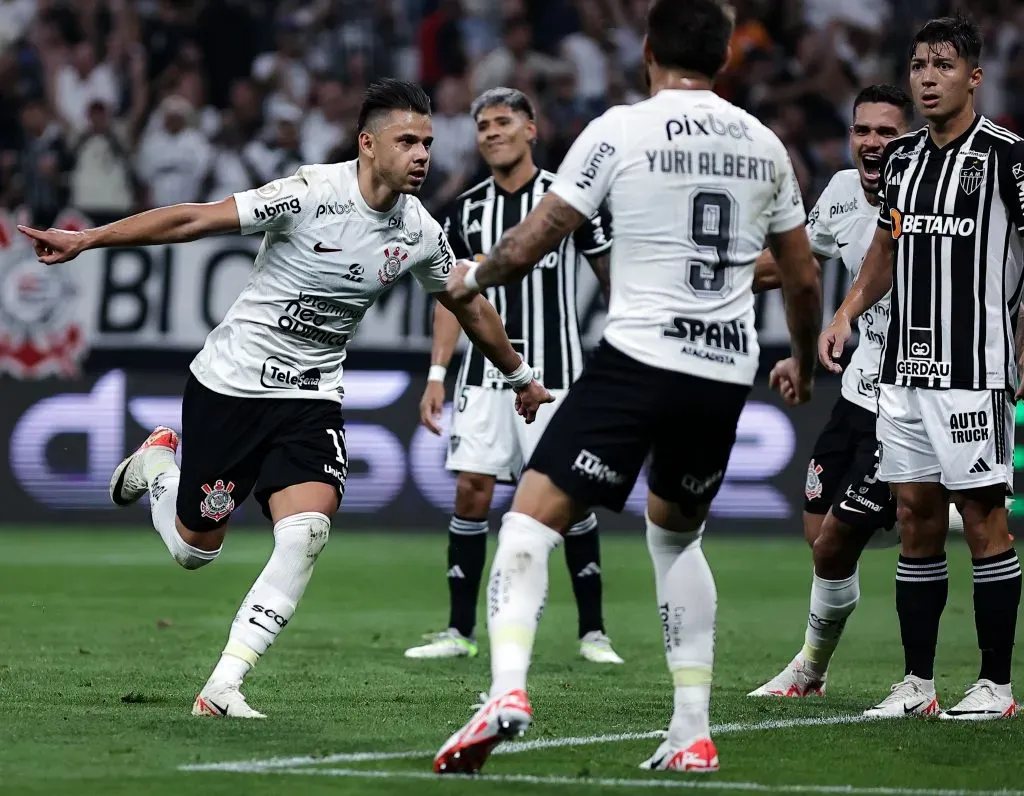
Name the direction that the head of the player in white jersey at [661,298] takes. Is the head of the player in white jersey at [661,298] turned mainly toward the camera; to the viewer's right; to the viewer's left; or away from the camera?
away from the camera

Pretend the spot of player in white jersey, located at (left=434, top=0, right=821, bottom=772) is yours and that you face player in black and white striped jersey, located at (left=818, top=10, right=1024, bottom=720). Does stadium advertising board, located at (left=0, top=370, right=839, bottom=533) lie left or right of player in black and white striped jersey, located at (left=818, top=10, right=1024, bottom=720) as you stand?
left

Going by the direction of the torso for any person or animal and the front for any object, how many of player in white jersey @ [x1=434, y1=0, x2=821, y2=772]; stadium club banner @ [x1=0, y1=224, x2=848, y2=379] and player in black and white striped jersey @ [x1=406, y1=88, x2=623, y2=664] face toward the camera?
2

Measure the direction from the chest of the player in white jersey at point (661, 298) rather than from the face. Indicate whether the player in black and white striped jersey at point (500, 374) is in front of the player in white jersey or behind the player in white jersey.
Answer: in front

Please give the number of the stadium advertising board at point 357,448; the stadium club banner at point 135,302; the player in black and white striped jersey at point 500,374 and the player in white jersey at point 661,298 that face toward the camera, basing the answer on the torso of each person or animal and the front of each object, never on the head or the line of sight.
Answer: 3

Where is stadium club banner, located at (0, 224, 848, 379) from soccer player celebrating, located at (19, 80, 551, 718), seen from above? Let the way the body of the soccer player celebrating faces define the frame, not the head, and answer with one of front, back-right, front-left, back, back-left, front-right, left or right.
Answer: back-left

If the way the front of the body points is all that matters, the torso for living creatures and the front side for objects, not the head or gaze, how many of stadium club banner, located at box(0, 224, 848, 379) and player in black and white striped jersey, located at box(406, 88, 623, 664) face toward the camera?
2

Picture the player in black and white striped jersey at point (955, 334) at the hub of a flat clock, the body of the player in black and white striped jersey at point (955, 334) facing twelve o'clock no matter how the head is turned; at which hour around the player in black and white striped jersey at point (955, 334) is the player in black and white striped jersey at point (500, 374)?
the player in black and white striped jersey at point (500, 374) is roughly at 3 o'clock from the player in black and white striped jersey at point (955, 334).

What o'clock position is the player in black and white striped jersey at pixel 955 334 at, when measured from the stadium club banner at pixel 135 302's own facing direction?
The player in black and white striped jersey is roughly at 11 o'clock from the stadium club banner.

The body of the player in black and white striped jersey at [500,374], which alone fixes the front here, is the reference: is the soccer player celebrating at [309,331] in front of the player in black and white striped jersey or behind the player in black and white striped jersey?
in front

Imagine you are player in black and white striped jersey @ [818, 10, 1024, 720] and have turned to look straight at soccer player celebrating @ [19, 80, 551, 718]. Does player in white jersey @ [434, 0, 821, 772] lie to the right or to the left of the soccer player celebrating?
left

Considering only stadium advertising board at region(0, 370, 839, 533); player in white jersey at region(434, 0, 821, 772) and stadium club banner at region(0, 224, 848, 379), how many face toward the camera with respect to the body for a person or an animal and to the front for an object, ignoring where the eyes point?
2
